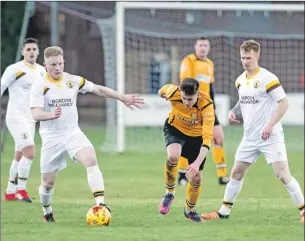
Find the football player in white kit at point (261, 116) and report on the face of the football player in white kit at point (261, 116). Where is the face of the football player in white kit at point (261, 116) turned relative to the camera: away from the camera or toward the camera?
toward the camera

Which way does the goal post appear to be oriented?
toward the camera

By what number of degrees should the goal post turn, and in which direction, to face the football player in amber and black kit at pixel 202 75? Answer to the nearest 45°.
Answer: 0° — it already faces them

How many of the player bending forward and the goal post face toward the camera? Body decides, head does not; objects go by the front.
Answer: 2

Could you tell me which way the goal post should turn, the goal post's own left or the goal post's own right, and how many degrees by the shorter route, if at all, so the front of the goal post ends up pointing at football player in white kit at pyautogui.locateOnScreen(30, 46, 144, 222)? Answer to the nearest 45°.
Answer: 0° — it already faces them

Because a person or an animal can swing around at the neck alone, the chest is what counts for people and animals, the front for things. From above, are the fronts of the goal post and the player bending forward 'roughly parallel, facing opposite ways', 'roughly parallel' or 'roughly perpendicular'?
roughly parallel

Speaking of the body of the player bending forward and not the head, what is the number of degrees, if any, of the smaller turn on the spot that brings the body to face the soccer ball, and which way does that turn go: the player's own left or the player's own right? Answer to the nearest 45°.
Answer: approximately 45° to the player's own right

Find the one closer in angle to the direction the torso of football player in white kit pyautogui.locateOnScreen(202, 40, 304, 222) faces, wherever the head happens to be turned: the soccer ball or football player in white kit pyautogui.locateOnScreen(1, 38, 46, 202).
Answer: the soccer ball

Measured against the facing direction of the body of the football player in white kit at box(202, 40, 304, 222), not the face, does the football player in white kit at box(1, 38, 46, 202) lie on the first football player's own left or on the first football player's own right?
on the first football player's own right

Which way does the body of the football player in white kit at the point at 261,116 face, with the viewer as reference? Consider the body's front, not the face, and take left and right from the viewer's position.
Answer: facing the viewer and to the left of the viewer

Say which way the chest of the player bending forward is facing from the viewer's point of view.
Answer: toward the camera

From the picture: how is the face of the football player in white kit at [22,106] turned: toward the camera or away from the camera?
toward the camera

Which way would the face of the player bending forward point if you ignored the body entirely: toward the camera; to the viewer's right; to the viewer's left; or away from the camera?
toward the camera

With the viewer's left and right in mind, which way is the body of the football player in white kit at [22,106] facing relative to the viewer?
facing the viewer and to the right of the viewer
